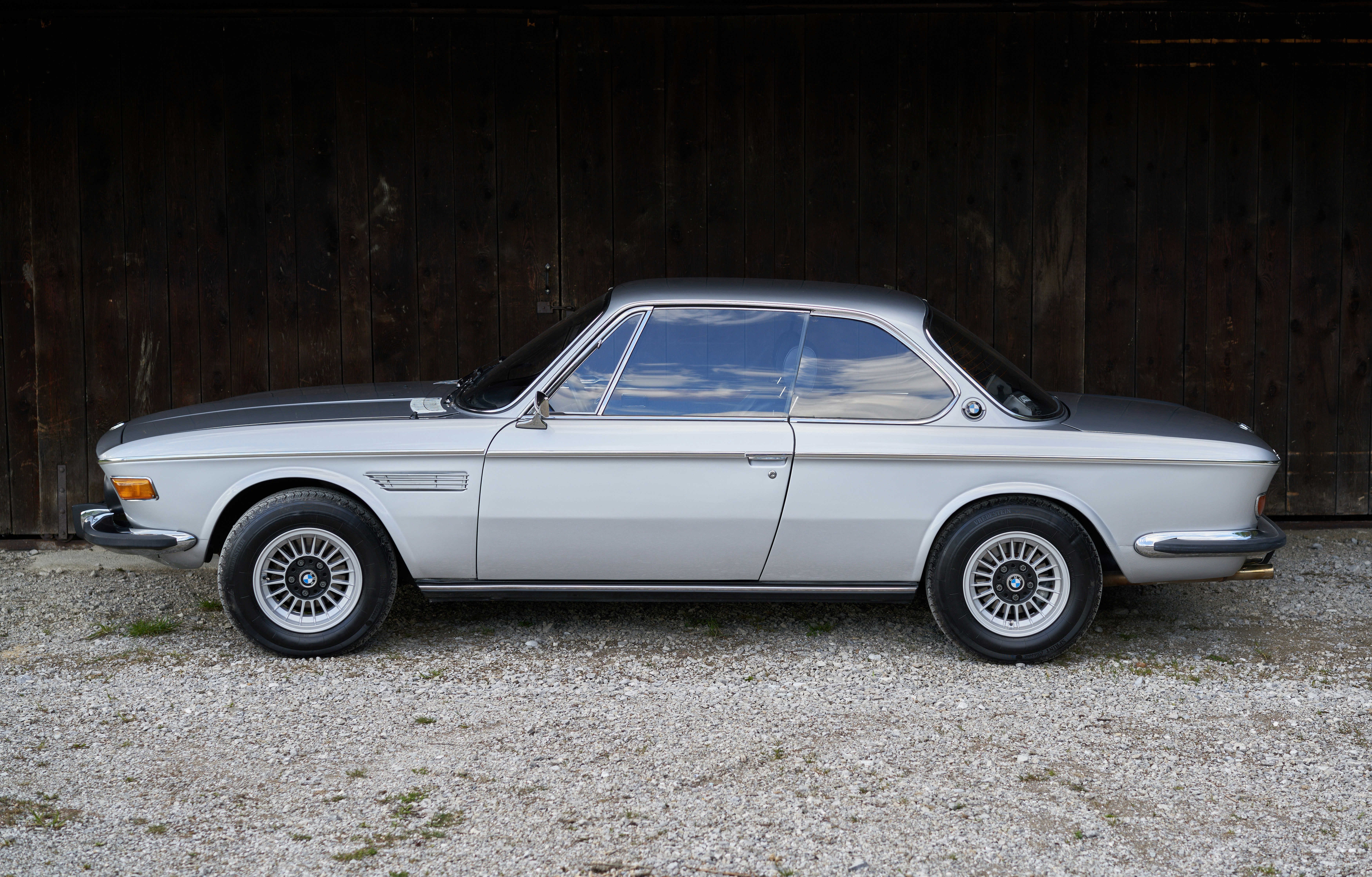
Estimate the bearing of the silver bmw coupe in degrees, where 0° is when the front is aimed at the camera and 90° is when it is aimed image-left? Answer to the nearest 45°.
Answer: approximately 90°
